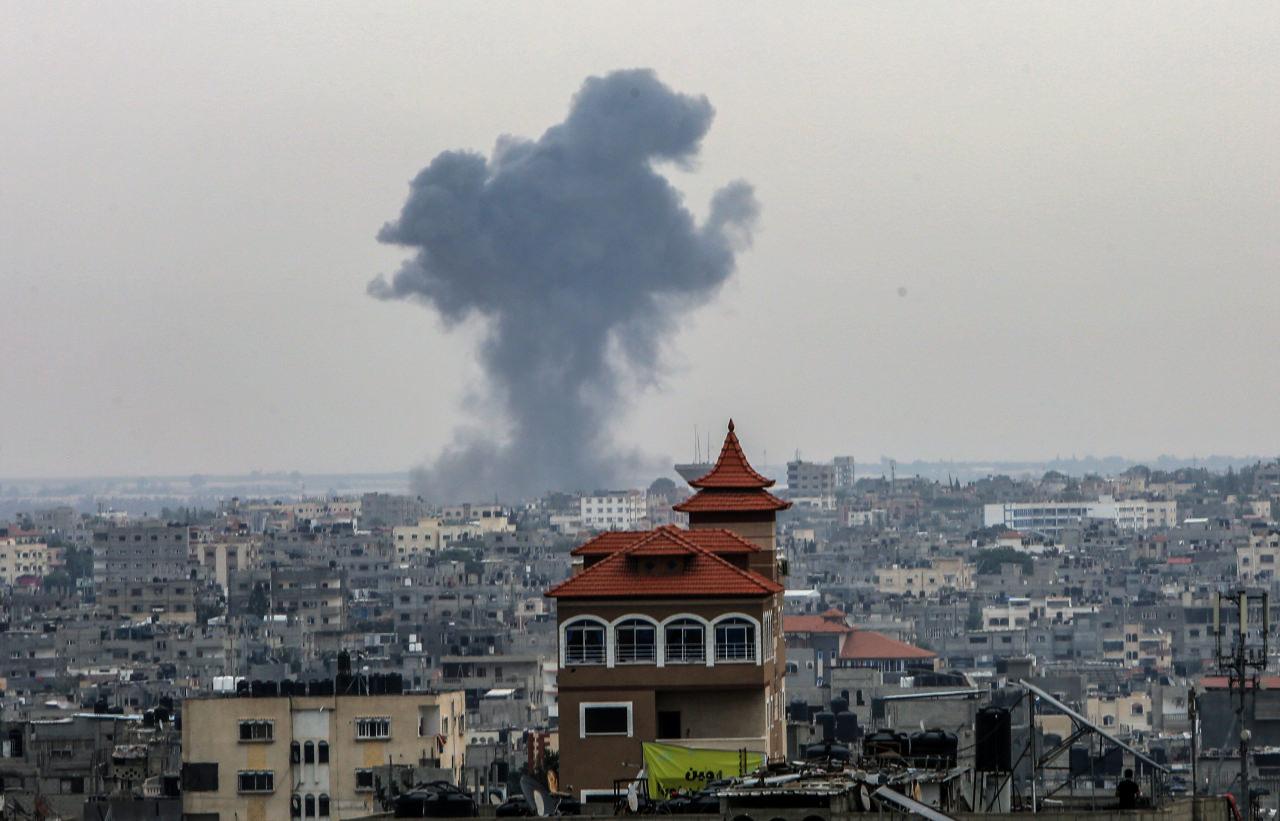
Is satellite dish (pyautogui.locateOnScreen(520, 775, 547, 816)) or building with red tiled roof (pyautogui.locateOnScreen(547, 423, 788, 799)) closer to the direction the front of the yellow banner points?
the satellite dish

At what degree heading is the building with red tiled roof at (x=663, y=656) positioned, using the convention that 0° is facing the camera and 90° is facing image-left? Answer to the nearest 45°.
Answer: approximately 0°

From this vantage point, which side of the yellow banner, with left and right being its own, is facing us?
front

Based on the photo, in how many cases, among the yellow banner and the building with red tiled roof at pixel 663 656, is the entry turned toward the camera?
2
